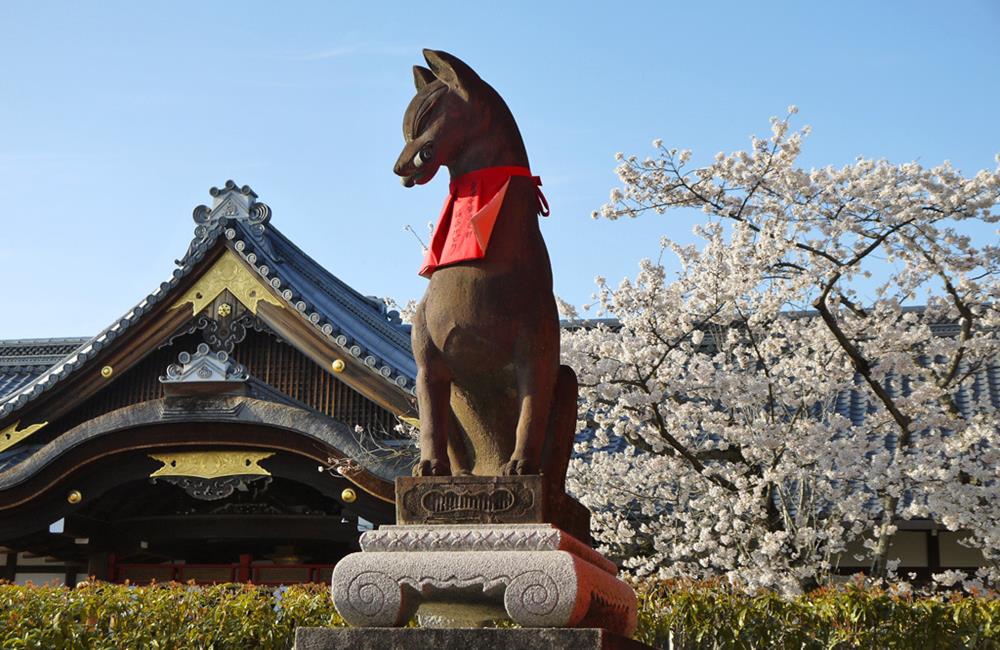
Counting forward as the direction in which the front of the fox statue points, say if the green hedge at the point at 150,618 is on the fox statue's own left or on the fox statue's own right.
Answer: on the fox statue's own right

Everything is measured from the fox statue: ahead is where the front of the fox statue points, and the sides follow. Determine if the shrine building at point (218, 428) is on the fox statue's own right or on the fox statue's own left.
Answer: on the fox statue's own right

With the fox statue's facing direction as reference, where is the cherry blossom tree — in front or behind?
behind

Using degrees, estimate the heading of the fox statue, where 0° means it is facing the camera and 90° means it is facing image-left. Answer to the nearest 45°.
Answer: approximately 45°

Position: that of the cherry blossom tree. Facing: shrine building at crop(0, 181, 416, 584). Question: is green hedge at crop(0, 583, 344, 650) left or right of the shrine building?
left
